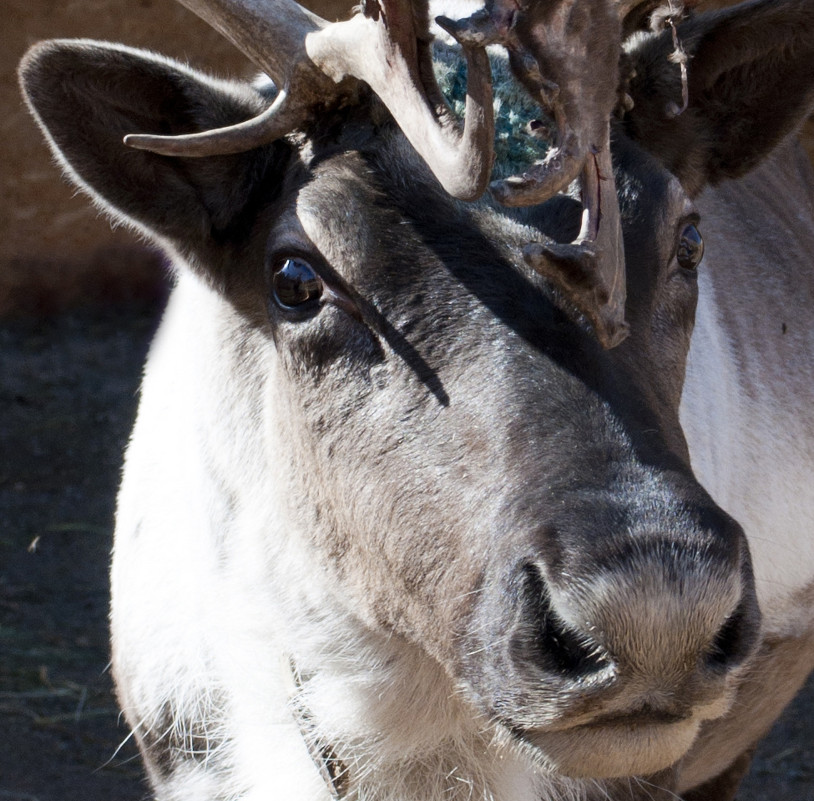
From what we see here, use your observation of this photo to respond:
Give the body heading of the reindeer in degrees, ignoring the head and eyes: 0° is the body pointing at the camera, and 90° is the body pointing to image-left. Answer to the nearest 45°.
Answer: approximately 45°
